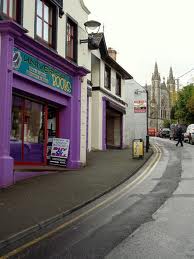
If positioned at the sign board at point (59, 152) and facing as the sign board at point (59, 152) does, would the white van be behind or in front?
behind

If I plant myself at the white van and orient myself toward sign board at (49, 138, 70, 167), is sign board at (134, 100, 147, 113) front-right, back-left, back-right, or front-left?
front-right

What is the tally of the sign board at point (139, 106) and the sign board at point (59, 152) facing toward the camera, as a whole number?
2

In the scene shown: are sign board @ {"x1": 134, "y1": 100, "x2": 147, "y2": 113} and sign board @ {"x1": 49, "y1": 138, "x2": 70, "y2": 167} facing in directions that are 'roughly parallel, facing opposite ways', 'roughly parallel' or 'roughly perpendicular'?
roughly parallel

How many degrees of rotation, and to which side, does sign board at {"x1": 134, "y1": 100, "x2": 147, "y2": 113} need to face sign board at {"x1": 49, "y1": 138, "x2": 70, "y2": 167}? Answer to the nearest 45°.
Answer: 0° — it already faces it

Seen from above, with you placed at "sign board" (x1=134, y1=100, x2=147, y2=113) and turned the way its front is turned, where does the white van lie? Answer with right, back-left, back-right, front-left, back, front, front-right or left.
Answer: left

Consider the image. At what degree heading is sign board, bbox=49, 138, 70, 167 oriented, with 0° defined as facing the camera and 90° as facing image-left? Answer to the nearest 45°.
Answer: approximately 0°

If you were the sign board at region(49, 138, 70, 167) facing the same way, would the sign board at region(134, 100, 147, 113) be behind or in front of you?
behind

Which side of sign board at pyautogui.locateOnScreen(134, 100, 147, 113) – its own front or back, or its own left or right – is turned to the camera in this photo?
front

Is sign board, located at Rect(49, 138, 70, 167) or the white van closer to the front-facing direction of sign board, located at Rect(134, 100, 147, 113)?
the sign board
